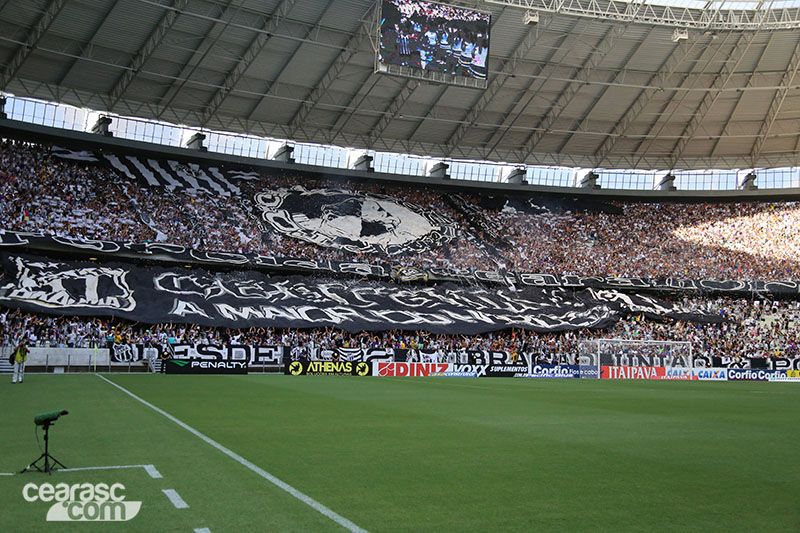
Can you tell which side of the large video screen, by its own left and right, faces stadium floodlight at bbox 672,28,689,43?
left

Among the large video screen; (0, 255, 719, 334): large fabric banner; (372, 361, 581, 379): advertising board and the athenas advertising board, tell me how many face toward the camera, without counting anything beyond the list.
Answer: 4

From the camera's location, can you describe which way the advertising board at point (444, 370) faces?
facing the viewer

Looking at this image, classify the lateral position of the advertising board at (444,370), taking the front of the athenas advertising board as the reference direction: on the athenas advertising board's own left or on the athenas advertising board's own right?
on the athenas advertising board's own left

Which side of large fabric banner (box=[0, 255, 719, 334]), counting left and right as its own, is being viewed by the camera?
front

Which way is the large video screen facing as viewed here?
toward the camera

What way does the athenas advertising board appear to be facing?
toward the camera
